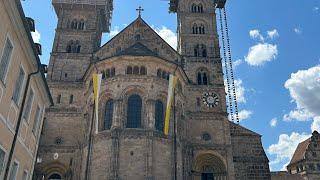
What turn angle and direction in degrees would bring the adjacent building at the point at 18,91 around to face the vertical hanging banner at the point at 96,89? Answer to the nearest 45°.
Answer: approximately 45° to its left

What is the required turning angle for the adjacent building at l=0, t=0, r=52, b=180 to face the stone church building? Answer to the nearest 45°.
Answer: approximately 45° to its left

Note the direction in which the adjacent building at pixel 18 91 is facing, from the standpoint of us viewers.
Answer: facing to the right of the viewer

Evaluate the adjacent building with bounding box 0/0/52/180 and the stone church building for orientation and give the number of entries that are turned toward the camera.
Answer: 1

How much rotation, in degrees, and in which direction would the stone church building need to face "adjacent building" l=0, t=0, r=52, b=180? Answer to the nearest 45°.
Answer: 0° — it already faces it

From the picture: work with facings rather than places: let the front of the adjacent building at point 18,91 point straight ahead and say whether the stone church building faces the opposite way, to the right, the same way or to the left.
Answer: to the right

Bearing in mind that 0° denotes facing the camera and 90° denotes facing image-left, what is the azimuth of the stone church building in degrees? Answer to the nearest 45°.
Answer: approximately 0°
